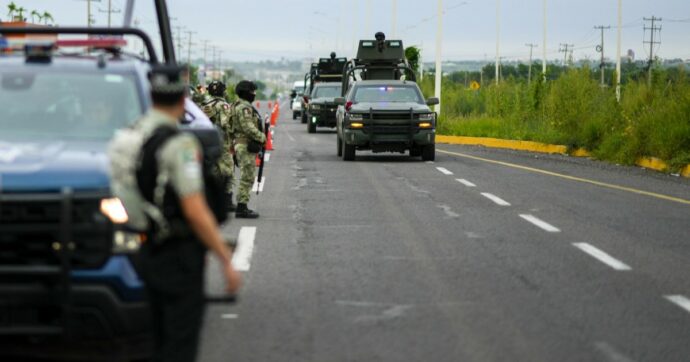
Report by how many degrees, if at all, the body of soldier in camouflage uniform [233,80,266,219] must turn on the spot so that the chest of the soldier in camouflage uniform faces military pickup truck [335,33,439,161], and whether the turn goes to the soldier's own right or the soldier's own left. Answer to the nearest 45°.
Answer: approximately 90° to the soldier's own left

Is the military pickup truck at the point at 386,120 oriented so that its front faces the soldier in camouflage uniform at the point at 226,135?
yes

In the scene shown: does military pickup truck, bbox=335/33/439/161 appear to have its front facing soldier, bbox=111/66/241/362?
yes

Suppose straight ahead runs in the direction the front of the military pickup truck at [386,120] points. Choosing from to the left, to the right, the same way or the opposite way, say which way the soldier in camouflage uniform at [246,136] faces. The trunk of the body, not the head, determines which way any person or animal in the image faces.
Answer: to the left

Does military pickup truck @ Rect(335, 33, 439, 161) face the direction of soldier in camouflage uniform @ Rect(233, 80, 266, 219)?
yes

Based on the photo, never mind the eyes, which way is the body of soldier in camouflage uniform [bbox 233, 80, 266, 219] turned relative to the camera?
to the viewer's right

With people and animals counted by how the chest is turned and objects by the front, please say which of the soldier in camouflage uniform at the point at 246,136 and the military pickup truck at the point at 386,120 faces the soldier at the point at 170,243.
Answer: the military pickup truck

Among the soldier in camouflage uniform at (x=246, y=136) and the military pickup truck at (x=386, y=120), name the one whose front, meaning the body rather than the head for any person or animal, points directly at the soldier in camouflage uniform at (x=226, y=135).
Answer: the military pickup truck
